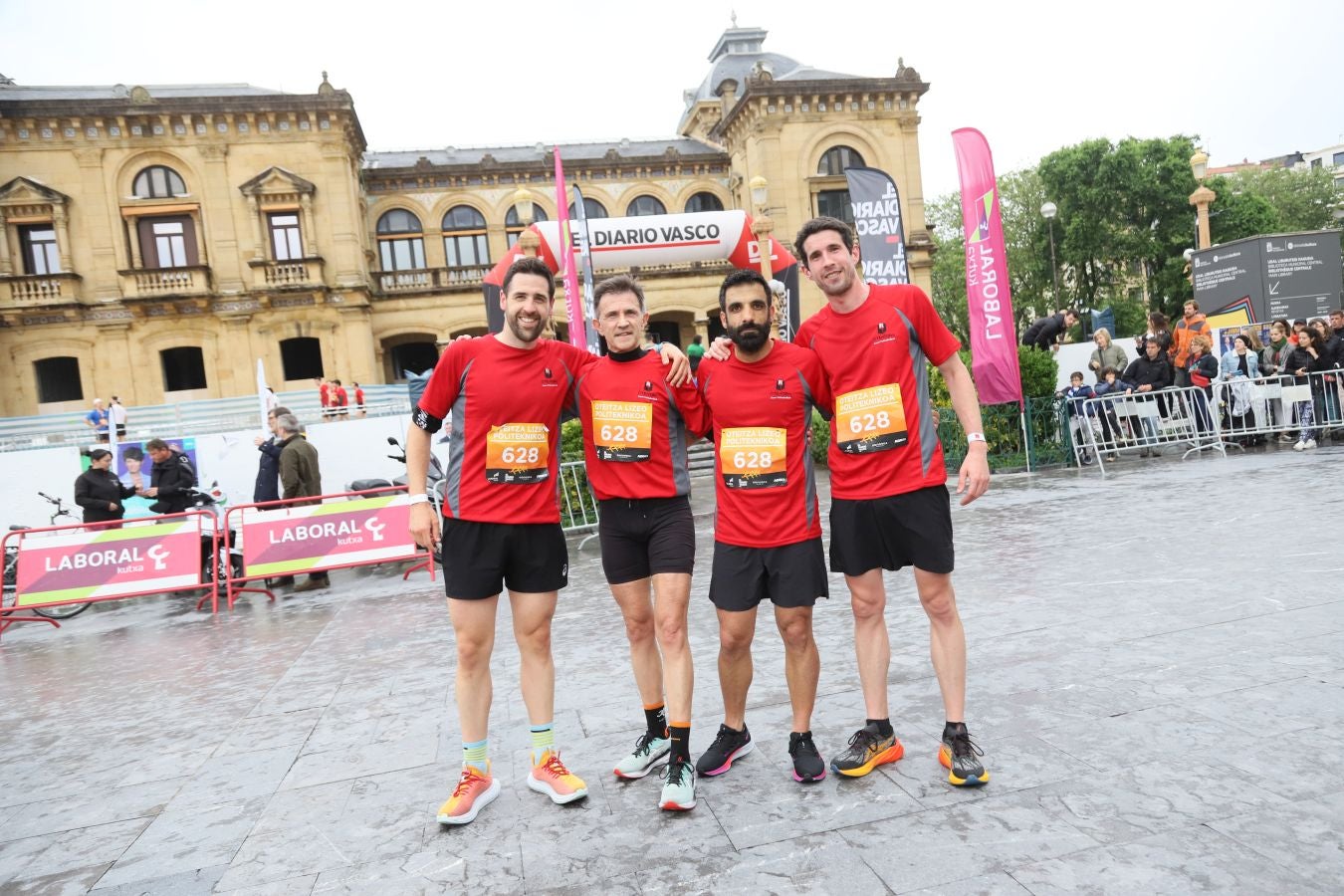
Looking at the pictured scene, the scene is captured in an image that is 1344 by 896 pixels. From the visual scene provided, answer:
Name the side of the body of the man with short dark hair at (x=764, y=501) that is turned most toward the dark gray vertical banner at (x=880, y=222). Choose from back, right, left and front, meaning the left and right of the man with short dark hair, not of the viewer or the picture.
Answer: back

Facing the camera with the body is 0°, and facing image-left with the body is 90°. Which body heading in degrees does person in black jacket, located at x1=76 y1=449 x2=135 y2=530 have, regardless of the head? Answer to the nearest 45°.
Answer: approximately 315°

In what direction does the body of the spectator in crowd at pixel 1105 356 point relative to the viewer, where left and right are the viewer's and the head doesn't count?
facing the viewer and to the left of the viewer

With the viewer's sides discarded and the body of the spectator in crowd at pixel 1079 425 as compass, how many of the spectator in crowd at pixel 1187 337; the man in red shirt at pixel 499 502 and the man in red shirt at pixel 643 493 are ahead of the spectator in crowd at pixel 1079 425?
2

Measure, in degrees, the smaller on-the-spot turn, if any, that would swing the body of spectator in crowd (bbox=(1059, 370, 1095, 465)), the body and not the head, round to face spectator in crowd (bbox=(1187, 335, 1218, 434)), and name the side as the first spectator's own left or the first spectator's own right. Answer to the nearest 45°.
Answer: approximately 90° to the first spectator's own left

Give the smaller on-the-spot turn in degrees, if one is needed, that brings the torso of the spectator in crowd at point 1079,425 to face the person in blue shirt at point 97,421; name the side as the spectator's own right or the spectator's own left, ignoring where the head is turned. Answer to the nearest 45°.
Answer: approximately 90° to the spectator's own right

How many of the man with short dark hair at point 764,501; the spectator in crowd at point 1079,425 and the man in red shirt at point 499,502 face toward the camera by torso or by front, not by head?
3

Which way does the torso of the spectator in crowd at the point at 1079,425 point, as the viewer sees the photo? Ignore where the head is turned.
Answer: toward the camera

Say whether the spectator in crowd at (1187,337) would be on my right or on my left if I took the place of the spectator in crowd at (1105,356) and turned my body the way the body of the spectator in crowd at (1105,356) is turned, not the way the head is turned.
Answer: on my left

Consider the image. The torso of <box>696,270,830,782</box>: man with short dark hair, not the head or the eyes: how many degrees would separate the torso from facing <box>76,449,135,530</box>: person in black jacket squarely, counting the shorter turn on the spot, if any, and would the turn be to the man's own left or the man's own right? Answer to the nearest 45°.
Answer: approximately 135° to the man's own right

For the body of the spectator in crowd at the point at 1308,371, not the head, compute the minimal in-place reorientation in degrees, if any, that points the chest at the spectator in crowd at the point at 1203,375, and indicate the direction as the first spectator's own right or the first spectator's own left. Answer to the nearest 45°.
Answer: approximately 45° to the first spectator's own right

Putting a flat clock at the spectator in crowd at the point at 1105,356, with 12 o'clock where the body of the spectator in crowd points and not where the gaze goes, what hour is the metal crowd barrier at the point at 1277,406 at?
The metal crowd barrier is roughly at 8 o'clock from the spectator in crowd.

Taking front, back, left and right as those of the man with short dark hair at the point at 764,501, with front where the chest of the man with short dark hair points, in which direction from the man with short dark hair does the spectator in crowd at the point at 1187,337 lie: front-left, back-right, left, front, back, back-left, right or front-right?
back-left

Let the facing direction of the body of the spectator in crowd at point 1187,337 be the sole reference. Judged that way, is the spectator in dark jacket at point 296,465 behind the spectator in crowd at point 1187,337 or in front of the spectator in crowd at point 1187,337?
in front

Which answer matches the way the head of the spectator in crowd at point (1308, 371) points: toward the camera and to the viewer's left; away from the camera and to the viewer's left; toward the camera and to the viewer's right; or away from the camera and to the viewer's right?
toward the camera and to the viewer's left

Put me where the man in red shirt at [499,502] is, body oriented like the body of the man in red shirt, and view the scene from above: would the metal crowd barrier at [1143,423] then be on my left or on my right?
on my left
